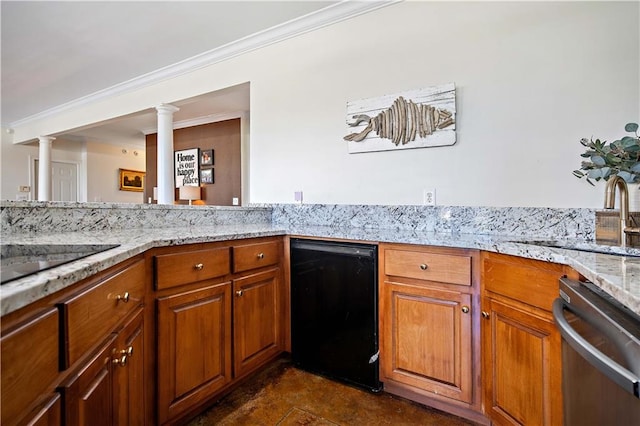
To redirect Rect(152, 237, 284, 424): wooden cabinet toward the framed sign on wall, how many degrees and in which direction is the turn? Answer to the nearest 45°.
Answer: approximately 135° to its left

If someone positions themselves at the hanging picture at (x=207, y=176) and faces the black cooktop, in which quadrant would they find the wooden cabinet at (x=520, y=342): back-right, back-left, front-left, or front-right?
front-left

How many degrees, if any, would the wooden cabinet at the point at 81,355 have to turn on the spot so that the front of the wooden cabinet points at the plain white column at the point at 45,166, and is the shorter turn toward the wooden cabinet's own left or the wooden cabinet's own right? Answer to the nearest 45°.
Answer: approximately 135° to the wooden cabinet's own left

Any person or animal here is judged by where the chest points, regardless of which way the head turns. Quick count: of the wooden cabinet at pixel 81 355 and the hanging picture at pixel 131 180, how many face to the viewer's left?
0

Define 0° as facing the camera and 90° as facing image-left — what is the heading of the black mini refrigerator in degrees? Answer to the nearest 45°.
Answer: approximately 45°

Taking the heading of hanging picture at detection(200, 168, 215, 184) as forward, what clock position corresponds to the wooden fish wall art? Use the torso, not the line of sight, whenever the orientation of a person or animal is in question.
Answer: The wooden fish wall art is roughly at 10 o'clock from the hanging picture.

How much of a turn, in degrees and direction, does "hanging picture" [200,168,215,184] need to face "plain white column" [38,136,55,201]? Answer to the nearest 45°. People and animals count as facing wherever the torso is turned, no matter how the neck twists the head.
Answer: approximately 90° to its right

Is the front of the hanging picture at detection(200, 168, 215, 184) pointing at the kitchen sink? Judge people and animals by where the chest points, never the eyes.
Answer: no

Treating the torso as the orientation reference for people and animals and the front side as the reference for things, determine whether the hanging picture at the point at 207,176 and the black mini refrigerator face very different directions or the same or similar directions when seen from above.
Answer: same or similar directions

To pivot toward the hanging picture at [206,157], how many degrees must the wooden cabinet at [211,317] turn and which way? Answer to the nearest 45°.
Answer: approximately 135° to its left

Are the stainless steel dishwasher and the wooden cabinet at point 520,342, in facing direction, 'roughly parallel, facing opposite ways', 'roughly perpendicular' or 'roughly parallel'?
roughly parallel

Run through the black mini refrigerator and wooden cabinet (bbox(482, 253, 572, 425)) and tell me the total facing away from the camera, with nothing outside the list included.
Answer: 0

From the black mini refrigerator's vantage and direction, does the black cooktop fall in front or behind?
in front

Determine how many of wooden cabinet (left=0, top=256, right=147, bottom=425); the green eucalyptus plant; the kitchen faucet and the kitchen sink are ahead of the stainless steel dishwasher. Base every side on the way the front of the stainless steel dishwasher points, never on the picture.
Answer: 1

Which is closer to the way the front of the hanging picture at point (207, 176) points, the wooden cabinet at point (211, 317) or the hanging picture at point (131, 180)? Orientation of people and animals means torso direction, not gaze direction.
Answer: the wooden cabinet

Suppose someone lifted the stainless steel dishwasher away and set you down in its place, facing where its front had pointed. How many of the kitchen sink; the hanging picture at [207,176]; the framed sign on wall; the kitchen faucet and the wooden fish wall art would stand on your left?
0

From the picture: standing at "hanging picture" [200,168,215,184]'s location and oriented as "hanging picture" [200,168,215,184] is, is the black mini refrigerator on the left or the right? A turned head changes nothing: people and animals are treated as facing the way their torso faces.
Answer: on its left

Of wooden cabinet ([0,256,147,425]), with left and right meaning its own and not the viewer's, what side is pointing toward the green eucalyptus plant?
front

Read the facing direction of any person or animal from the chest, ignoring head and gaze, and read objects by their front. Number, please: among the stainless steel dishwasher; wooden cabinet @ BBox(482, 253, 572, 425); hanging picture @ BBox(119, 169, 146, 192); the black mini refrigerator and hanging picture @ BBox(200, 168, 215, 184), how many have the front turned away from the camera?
0

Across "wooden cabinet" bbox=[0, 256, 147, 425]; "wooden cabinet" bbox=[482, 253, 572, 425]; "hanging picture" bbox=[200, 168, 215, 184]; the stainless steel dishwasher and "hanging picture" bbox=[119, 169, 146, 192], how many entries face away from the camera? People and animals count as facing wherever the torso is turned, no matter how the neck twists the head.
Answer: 0

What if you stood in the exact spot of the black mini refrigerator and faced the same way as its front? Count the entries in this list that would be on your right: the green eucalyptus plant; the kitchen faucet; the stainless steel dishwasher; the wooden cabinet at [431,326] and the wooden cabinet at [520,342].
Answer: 0
